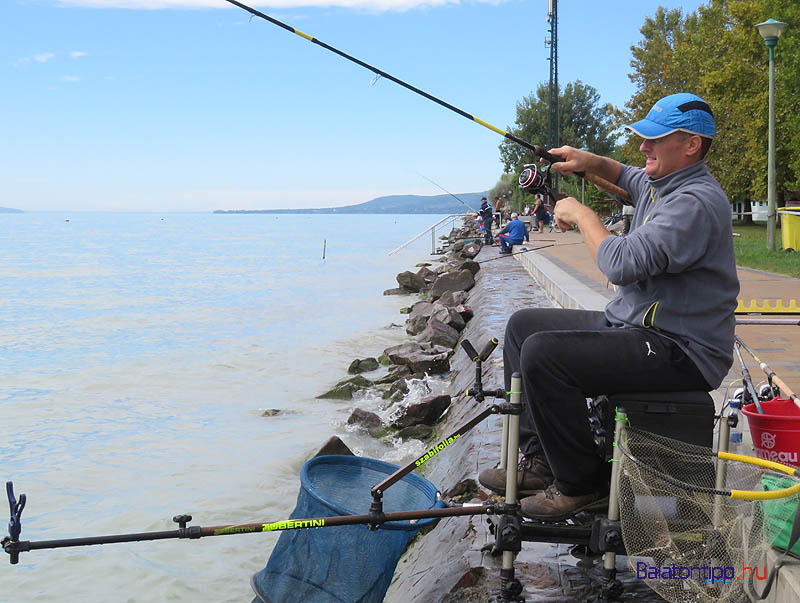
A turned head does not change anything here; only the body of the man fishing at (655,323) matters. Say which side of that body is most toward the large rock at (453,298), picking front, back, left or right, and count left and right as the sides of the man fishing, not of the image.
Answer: right

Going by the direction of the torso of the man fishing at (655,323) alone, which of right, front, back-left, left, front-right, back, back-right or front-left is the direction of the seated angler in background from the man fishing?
right

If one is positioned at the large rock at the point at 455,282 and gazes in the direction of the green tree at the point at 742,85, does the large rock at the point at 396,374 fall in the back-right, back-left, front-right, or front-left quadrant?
back-right

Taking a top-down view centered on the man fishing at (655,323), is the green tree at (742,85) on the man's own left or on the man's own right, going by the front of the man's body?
on the man's own right

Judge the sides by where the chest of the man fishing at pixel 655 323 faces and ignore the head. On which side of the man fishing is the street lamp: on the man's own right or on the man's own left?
on the man's own right

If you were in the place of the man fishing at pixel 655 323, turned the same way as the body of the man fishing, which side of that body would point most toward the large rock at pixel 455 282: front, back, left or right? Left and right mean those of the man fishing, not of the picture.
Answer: right

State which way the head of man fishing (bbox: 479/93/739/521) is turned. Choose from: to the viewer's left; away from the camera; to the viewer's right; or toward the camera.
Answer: to the viewer's left

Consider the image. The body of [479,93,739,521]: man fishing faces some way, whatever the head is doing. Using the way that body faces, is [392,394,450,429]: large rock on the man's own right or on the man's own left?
on the man's own right

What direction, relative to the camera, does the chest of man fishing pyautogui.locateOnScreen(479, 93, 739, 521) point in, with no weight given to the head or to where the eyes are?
to the viewer's left
